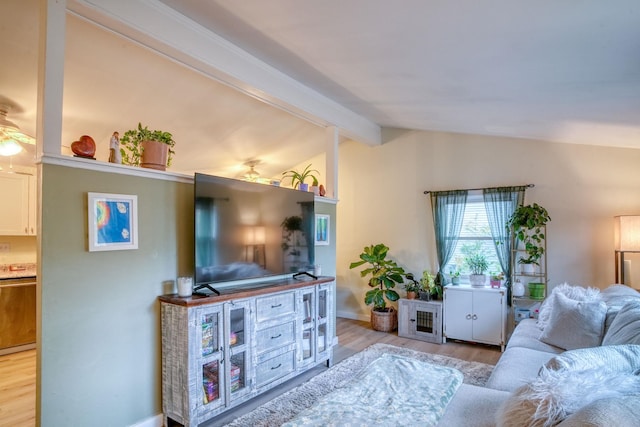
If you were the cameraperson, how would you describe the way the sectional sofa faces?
facing to the left of the viewer

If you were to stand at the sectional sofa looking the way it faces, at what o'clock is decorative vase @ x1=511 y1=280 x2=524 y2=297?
The decorative vase is roughly at 3 o'clock from the sectional sofa.

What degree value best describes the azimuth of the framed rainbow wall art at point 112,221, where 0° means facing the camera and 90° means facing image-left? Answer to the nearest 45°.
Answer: approximately 315°

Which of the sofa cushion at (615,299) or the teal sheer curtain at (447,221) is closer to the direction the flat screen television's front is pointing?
the sofa cushion

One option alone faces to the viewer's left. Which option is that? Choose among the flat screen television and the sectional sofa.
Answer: the sectional sofa

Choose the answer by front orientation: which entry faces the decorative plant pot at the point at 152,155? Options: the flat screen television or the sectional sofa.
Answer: the sectional sofa

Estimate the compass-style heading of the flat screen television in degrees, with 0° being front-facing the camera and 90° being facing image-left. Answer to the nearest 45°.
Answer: approximately 315°

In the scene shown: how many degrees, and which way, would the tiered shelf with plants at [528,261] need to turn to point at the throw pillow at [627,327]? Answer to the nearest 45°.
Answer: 0° — it already faces it

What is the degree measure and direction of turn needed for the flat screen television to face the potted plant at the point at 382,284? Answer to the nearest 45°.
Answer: approximately 90° to its left
